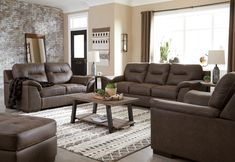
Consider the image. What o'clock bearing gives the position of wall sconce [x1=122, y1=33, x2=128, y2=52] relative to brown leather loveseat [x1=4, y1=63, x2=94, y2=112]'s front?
The wall sconce is roughly at 9 o'clock from the brown leather loveseat.

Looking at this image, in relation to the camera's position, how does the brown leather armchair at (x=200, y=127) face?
facing away from the viewer and to the left of the viewer

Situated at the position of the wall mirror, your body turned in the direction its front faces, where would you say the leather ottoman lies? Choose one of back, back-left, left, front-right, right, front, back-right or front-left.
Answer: front-right

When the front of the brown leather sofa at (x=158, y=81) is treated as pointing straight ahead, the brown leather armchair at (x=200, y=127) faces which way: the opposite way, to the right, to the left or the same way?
to the right

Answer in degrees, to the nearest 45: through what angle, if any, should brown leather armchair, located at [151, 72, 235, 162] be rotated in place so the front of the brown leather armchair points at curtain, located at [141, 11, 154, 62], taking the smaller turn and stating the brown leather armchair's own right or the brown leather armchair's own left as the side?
approximately 45° to the brown leather armchair's own right

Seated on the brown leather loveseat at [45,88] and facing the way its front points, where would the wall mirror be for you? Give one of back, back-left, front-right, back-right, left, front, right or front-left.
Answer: back-left

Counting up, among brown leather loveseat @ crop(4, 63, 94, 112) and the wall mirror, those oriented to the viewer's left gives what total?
0

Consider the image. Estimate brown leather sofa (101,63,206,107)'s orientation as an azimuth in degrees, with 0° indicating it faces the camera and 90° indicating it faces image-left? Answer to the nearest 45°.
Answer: approximately 45°

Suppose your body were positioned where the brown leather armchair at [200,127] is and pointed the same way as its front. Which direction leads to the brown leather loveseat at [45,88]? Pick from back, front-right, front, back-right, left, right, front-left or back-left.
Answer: front

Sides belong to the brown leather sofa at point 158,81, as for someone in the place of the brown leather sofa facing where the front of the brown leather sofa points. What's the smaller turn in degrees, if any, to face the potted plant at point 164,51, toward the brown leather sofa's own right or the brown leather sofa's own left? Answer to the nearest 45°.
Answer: approximately 135° to the brown leather sofa's own right

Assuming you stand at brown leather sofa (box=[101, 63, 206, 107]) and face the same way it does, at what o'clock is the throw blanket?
The throw blanket is roughly at 1 o'clock from the brown leather sofa.

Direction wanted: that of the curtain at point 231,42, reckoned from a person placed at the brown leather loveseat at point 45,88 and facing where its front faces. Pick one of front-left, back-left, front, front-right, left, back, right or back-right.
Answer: front-left

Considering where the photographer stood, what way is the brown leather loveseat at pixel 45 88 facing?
facing the viewer and to the right of the viewer

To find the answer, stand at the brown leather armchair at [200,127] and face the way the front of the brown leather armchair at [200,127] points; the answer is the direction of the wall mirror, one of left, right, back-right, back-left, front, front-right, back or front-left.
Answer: front

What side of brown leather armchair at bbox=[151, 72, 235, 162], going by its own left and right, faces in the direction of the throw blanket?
front
